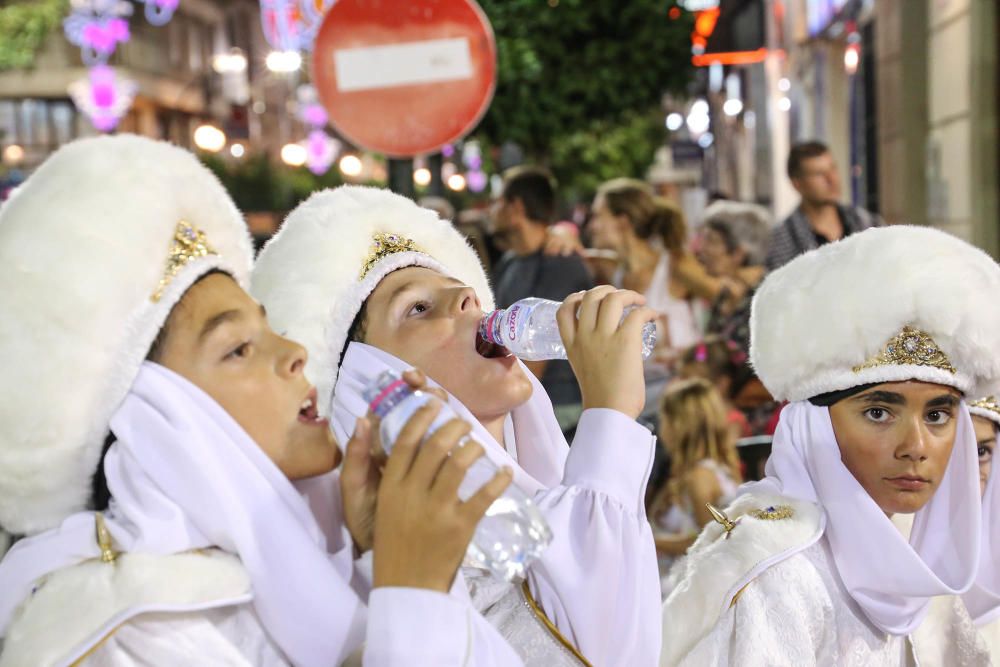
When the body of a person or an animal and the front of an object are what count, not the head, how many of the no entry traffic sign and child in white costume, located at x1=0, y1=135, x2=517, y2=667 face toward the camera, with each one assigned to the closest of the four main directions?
1

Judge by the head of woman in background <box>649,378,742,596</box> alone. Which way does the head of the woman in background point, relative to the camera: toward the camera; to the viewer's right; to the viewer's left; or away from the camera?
away from the camera

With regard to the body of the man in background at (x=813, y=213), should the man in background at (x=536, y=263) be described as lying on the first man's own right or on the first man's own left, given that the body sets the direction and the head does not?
on the first man's own right

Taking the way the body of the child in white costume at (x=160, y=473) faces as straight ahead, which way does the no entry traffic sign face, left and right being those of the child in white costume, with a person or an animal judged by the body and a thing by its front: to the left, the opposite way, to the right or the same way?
to the right

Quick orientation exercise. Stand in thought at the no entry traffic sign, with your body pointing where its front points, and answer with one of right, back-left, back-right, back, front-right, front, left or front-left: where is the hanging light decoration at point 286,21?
back

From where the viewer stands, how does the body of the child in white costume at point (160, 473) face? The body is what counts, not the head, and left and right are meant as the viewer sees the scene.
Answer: facing to the right of the viewer

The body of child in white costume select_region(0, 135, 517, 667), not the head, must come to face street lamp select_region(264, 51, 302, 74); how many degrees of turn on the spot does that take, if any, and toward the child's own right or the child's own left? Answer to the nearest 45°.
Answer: approximately 90° to the child's own left

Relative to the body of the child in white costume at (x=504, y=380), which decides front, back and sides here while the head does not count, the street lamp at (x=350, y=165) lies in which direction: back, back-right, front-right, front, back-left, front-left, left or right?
back-left

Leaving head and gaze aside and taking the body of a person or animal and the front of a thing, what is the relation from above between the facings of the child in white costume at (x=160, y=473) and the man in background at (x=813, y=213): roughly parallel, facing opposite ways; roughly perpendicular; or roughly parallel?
roughly perpendicular

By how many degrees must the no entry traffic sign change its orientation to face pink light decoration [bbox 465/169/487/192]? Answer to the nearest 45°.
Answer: approximately 180°

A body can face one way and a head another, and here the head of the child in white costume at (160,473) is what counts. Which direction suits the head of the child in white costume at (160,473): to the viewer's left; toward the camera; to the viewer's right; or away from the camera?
to the viewer's right
